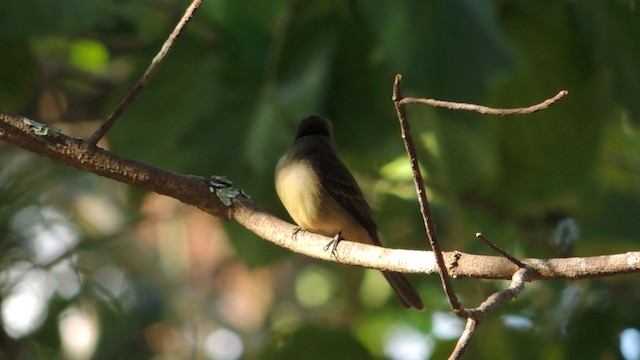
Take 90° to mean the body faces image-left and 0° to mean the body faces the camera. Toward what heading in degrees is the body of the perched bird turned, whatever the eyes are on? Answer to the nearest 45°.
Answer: approximately 45°
